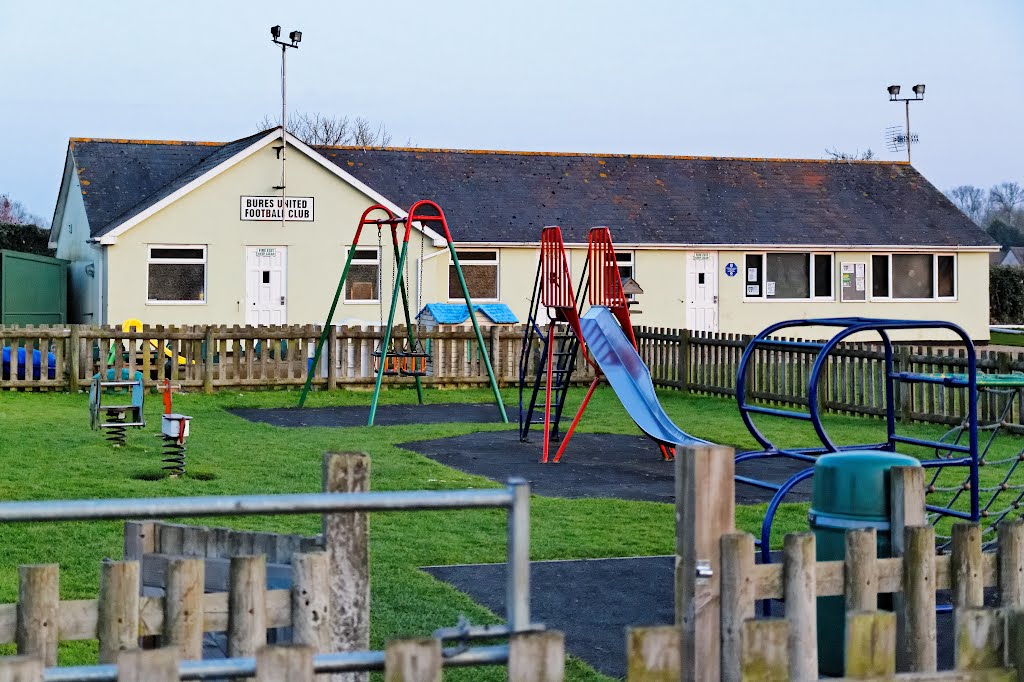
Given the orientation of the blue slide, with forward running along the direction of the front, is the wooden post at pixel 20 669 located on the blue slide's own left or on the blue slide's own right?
on the blue slide's own right

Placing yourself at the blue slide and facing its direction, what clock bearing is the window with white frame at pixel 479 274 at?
The window with white frame is roughly at 7 o'clock from the blue slide.

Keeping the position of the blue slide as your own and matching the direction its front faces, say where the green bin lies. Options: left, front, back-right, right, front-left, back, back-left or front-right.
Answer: front-right

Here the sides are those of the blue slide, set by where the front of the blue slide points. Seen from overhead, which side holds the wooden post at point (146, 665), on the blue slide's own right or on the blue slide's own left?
on the blue slide's own right

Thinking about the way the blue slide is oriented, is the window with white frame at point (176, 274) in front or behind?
behind

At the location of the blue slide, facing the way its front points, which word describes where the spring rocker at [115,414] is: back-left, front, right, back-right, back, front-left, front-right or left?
back-right

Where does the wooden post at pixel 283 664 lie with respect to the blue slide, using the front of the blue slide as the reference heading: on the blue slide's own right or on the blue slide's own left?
on the blue slide's own right

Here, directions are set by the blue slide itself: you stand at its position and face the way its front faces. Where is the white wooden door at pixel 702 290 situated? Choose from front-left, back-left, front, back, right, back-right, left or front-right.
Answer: back-left

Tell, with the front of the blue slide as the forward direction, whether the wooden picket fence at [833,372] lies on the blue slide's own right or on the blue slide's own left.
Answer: on the blue slide's own left

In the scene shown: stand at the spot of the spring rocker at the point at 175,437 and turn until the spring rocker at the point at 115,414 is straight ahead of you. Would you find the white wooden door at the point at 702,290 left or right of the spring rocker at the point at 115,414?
right

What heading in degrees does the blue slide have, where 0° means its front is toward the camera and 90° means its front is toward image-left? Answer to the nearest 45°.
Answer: approximately 315°

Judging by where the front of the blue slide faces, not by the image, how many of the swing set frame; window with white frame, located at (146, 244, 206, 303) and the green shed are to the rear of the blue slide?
3

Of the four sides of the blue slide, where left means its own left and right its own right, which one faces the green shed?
back

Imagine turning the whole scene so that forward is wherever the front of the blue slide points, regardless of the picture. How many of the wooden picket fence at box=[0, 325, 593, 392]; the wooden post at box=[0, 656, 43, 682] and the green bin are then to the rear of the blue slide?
1

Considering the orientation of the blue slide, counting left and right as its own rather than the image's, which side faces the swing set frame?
back
